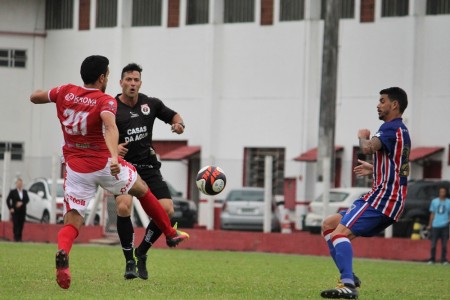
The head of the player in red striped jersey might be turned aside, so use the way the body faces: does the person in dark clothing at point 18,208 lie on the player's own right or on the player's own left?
on the player's own right

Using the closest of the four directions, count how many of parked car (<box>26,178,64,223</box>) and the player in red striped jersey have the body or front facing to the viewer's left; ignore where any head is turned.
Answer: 1

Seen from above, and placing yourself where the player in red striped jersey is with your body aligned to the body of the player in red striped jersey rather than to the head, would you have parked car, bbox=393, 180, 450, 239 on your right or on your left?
on your right

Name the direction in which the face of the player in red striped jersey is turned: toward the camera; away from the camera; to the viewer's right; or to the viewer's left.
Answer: to the viewer's left

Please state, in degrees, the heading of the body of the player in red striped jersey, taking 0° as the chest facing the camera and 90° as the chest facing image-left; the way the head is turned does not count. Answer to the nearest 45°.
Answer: approximately 90°
